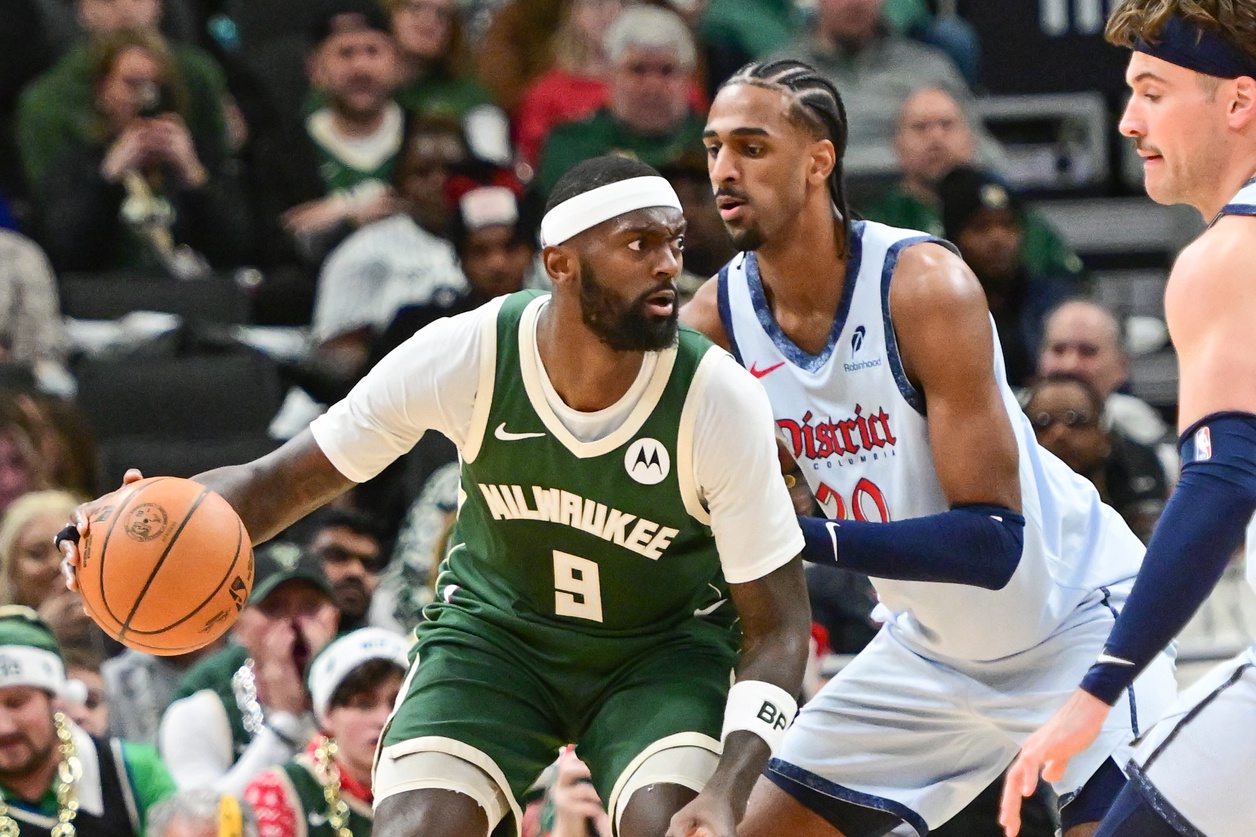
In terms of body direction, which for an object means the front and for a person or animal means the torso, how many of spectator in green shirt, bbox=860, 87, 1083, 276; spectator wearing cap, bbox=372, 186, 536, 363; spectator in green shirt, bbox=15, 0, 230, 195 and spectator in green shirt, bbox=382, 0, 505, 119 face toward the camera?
4

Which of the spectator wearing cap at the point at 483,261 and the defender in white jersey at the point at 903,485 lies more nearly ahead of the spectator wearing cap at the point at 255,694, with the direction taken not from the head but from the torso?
the defender in white jersey

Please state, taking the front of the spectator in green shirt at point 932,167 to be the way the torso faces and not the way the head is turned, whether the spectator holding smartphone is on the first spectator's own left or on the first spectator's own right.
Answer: on the first spectator's own right

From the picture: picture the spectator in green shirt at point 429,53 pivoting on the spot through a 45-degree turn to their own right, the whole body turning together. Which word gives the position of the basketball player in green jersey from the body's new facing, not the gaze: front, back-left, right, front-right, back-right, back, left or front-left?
front-left

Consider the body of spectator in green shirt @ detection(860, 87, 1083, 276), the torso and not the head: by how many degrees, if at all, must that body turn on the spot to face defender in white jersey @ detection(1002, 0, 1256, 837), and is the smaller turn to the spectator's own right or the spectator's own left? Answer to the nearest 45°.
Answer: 0° — they already face them

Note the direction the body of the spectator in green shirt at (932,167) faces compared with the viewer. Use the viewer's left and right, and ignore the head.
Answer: facing the viewer

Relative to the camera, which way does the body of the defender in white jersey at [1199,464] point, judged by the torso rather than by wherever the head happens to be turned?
to the viewer's left

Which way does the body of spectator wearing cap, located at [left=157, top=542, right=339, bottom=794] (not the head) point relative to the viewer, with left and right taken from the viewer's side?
facing the viewer and to the right of the viewer

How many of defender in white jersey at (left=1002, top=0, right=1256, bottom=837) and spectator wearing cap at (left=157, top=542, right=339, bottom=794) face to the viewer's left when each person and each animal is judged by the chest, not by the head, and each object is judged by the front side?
1

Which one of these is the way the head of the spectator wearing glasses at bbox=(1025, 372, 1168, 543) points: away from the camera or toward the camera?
toward the camera

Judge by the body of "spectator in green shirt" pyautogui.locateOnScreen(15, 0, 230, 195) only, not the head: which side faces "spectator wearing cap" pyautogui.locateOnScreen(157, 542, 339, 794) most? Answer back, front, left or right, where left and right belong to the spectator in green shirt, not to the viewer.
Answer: front

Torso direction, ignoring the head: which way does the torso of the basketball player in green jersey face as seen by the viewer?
toward the camera

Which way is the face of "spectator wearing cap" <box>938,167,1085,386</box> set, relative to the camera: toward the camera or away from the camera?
toward the camera

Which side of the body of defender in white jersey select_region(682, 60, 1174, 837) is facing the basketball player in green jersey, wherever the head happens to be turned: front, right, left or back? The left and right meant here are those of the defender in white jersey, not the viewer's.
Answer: front

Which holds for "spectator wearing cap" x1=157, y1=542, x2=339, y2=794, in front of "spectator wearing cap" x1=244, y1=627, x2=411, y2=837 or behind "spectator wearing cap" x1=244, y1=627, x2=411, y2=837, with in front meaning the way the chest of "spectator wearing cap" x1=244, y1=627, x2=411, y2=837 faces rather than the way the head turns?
behind
